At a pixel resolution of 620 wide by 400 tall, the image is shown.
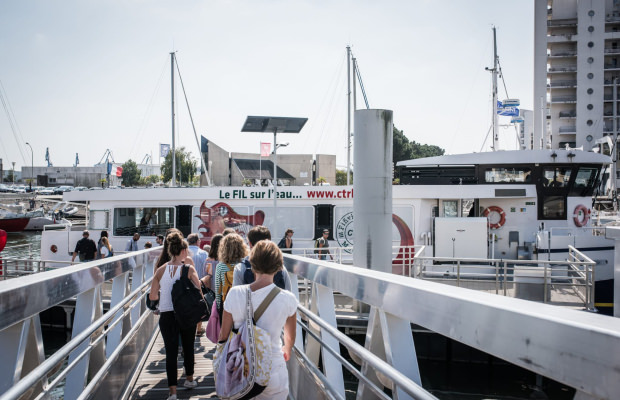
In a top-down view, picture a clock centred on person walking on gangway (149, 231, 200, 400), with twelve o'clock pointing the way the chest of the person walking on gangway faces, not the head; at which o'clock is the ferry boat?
The ferry boat is roughly at 1 o'clock from the person walking on gangway.

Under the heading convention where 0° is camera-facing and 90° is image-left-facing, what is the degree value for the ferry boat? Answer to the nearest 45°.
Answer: approximately 270°

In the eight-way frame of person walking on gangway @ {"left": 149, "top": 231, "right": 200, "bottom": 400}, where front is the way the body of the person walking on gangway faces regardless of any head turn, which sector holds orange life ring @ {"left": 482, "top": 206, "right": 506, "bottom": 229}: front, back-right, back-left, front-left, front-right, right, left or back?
front-right

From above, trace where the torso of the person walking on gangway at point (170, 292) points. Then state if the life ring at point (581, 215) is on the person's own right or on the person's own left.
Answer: on the person's own right

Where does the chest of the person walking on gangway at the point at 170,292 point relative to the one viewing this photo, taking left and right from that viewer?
facing away from the viewer

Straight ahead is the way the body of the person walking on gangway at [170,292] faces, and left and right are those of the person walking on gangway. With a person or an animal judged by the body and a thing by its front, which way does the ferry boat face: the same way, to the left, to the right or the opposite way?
to the right

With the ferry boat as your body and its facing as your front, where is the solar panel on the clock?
The solar panel is roughly at 5 o'clock from the ferry boat.

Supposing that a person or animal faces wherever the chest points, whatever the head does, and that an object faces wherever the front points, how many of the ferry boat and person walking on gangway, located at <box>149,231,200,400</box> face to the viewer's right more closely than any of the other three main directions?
1

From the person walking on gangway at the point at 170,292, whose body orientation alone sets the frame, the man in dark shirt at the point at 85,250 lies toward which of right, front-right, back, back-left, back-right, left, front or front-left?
front

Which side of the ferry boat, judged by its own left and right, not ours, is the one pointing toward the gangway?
right

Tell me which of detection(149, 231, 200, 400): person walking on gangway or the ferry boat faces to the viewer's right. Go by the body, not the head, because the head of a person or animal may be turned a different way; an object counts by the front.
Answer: the ferry boat
